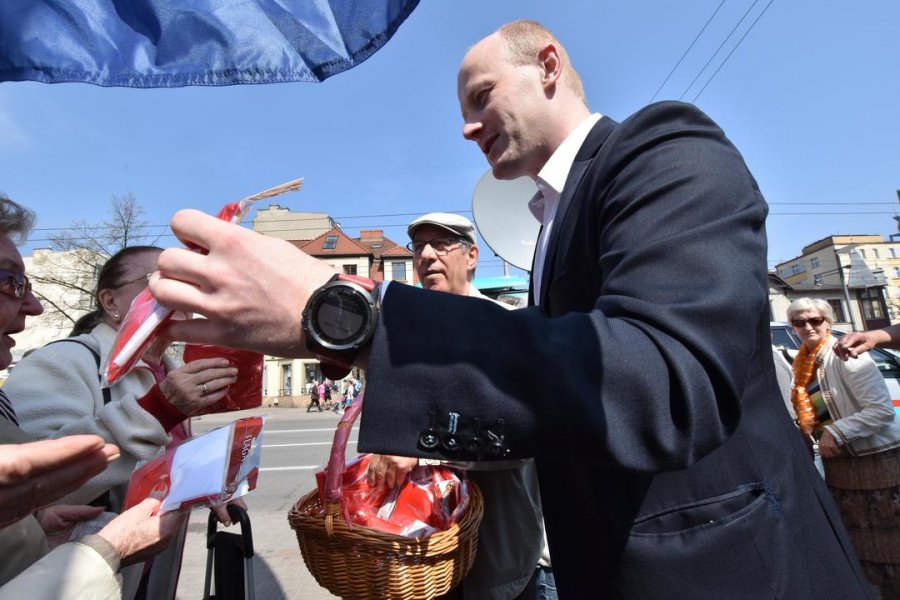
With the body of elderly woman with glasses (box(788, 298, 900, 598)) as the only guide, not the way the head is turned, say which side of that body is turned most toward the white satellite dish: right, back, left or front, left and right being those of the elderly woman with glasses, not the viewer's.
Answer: right

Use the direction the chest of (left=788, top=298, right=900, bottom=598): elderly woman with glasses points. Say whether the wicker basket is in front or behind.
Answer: in front

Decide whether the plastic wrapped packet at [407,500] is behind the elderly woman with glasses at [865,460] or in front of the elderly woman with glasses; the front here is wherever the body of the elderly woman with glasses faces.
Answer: in front

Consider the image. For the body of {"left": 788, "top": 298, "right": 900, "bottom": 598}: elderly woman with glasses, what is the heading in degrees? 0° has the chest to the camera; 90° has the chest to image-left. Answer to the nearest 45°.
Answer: approximately 45°

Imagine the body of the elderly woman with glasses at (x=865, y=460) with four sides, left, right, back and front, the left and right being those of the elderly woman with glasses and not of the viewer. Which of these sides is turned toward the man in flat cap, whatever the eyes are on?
front

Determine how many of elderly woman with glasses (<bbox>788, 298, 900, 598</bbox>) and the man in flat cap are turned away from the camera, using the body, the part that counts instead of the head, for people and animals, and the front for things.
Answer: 0

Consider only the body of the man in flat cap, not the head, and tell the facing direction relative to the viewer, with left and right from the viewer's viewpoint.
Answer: facing the viewer and to the left of the viewer

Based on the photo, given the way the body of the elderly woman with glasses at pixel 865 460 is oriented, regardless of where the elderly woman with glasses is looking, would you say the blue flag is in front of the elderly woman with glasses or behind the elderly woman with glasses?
in front
